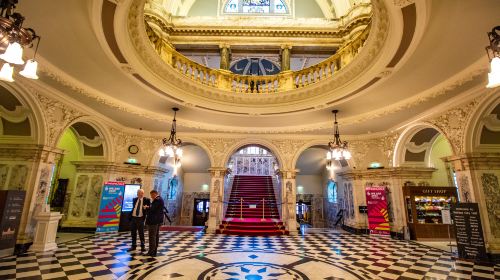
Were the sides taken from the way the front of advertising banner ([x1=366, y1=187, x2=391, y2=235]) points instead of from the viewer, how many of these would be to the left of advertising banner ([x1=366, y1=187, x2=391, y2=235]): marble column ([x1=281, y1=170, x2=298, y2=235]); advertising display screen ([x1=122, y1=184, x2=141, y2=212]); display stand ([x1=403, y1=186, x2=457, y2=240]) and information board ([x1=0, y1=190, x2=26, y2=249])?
1

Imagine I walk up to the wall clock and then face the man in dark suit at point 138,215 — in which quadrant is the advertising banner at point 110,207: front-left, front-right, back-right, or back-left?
front-right

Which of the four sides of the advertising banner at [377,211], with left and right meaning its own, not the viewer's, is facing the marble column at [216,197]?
right

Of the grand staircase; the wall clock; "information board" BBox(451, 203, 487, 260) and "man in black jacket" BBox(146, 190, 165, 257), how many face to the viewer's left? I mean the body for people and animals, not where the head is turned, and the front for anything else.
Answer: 1

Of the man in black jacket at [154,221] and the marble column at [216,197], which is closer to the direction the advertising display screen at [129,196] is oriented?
the man in black jacket

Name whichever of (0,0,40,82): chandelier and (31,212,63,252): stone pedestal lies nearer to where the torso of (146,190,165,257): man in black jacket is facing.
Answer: the stone pedestal

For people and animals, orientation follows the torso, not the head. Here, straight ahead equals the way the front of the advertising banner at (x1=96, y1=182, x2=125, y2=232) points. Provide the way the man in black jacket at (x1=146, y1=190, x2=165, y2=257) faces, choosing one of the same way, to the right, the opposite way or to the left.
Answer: to the right

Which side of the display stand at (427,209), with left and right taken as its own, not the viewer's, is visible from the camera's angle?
front

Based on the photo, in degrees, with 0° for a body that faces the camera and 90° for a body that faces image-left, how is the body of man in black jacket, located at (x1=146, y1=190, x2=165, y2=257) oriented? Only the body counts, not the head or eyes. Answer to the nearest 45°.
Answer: approximately 90°

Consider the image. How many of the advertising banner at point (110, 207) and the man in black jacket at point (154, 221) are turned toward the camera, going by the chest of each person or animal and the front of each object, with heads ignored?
1

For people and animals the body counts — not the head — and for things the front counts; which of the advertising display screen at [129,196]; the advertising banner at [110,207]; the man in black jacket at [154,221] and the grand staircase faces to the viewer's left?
the man in black jacket

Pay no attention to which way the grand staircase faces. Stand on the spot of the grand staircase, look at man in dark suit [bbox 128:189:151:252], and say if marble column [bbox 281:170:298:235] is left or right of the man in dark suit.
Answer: left

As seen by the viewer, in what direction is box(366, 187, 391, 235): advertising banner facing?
toward the camera

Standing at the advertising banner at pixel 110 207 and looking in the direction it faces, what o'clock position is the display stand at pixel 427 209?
The display stand is roughly at 10 o'clock from the advertising banner.

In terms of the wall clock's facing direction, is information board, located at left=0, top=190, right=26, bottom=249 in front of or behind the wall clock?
in front

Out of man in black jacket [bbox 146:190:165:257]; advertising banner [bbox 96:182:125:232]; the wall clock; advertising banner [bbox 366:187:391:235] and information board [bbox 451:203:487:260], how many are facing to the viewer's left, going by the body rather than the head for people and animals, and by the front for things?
1
